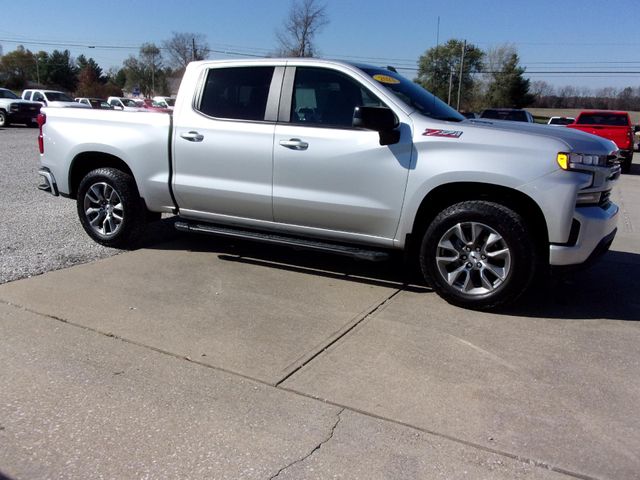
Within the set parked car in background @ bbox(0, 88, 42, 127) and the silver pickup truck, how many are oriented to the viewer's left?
0

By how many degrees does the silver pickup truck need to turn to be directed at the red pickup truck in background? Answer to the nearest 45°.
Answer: approximately 90° to its left

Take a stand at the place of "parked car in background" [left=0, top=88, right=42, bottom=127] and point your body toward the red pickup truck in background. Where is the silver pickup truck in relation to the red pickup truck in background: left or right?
right

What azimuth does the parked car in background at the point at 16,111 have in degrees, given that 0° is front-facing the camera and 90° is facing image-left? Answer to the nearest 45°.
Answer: approximately 315°

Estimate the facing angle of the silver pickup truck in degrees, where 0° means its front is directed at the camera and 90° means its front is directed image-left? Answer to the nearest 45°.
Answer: approximately 315°

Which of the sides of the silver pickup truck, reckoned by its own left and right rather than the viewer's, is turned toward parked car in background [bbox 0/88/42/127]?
back

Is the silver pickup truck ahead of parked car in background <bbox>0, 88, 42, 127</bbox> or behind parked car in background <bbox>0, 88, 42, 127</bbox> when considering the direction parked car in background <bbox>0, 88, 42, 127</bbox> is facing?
ahead
